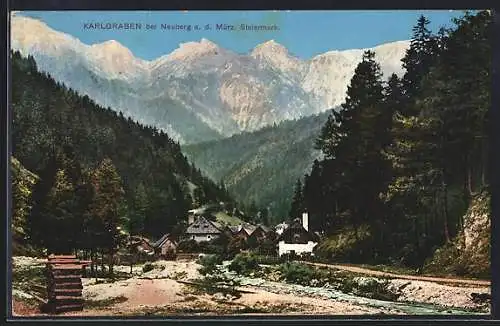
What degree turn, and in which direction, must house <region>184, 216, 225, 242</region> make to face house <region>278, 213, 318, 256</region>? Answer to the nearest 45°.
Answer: approximately 90° to its left

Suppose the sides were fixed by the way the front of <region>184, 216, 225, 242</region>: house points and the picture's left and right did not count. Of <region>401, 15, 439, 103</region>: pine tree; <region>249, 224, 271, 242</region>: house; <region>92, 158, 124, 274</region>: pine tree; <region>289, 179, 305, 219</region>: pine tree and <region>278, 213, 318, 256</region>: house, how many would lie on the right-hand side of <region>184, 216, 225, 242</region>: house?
1

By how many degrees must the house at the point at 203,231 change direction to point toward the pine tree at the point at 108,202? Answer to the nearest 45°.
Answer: approximately 90° to its right

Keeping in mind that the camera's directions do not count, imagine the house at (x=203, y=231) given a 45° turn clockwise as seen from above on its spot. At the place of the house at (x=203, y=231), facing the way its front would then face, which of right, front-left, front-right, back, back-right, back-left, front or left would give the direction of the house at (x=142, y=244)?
front-right

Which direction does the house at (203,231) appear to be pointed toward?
toward the camera
